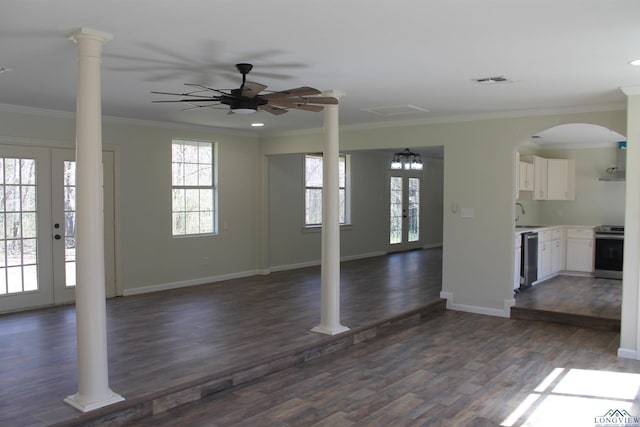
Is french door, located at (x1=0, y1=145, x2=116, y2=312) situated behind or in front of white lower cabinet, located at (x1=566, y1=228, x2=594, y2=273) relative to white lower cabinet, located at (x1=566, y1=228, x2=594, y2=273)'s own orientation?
in front

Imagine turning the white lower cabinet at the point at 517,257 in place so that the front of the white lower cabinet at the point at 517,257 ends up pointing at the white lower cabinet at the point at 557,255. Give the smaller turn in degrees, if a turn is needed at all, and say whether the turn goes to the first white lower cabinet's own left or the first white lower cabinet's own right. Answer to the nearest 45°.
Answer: approximately 90° to the first white lower cabinet's own left

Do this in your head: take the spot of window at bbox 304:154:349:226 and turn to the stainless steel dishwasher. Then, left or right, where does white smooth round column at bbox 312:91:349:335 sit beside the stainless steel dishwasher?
right

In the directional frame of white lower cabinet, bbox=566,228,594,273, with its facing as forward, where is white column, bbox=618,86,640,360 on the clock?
The white column is roughly at 12 o'clock from the white lower cabinet.

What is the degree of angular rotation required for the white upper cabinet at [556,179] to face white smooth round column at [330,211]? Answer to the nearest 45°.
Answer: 0° — it already faces it

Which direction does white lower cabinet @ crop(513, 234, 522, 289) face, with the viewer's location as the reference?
facing to the right of the viewer

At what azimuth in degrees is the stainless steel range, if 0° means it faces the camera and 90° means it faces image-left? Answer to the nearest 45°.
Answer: approximately 0°

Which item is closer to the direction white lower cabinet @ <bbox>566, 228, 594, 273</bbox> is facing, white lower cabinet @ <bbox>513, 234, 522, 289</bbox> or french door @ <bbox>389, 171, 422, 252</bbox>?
the white lower cabinet

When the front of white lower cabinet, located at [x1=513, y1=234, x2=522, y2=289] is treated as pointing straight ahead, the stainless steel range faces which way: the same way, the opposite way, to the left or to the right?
to the right

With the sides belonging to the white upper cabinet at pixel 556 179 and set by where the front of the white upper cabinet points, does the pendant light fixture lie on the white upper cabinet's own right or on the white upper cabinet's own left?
on the white upper cabinet's own right
